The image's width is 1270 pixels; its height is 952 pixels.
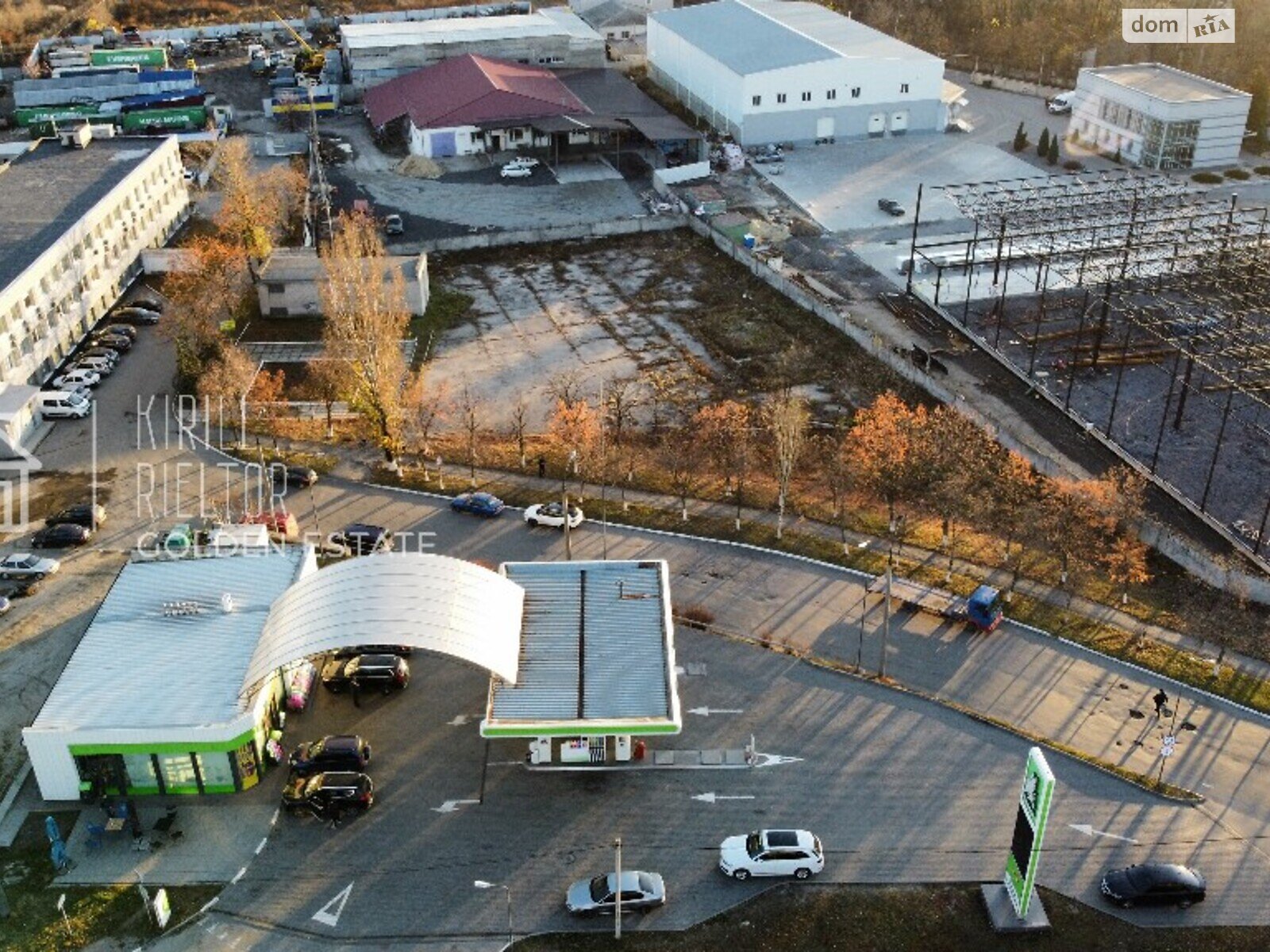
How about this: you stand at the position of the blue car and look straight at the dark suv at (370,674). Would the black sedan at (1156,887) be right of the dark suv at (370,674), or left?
left

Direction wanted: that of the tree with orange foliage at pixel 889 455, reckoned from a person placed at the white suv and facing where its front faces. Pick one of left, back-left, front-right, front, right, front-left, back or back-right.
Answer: right

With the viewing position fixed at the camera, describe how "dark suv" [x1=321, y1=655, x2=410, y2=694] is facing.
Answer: facing to the left of the viewer

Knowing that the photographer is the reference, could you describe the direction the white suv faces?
facing to the left of the viewer

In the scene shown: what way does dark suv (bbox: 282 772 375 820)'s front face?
to the viewer's left

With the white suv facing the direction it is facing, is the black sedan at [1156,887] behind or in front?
behind
